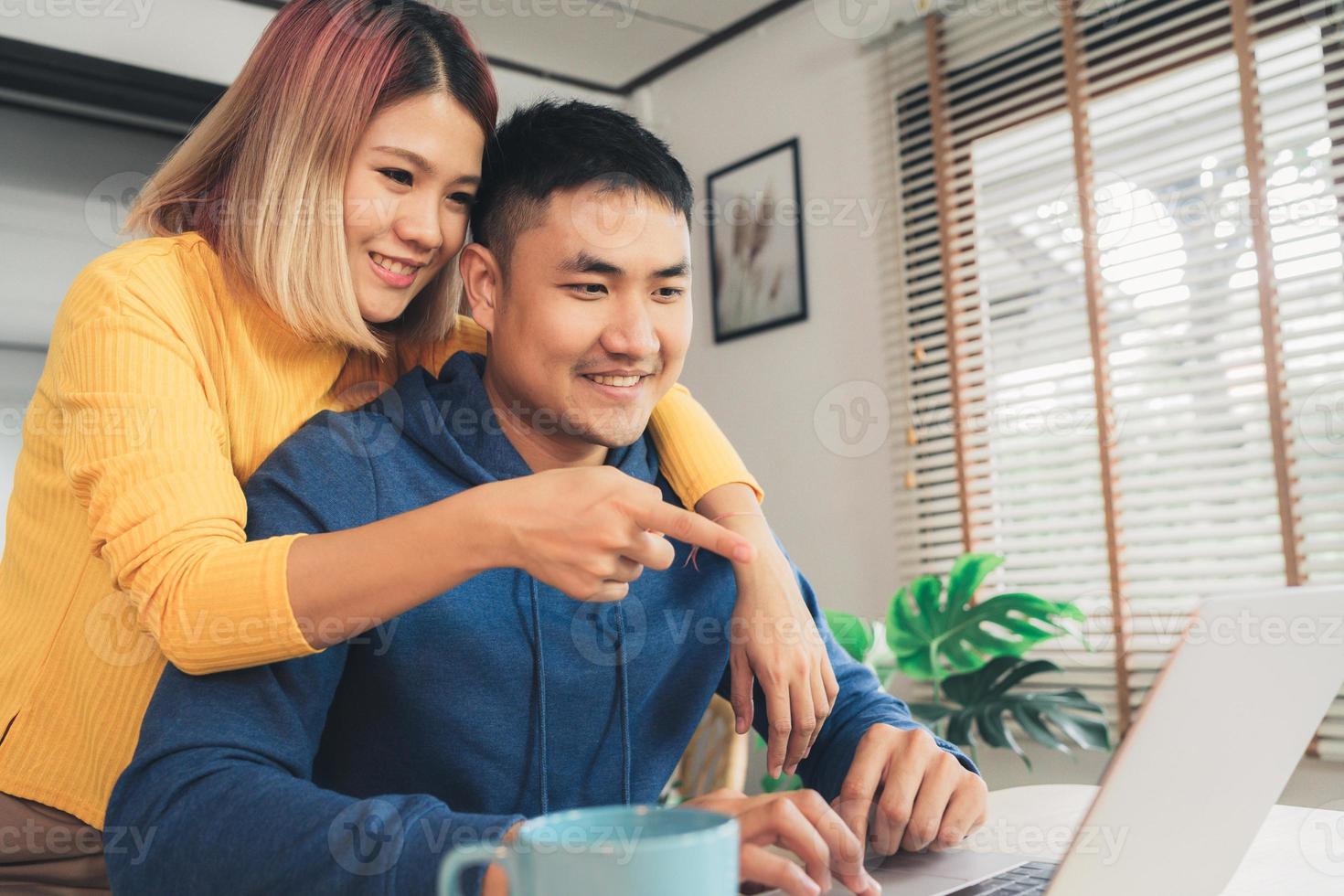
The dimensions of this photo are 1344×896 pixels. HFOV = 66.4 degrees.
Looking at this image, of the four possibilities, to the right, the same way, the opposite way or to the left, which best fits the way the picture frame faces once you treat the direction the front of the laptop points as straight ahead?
to the left

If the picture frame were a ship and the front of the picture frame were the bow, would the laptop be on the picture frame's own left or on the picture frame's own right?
on the picture frame's own left

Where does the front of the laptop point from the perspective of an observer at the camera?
facing away from the viewer and to the left of the viewer

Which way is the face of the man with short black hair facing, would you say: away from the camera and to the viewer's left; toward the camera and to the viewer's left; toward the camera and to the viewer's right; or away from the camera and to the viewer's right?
toward the camera and to the viewer's right

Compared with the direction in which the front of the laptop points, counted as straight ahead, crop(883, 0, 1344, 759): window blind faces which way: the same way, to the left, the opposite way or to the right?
to the left

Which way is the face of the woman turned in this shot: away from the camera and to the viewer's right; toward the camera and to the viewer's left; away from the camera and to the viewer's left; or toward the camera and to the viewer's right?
toward the camera and to the viewer's right

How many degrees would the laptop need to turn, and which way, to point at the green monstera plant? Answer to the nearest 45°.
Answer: approximately 45° to its right

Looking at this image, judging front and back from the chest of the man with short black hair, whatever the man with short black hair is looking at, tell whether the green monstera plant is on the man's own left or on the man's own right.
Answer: on the man's own left

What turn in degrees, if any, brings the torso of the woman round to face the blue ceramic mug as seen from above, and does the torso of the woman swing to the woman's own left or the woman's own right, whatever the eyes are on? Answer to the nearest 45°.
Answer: approximately 45° to the woman's own right

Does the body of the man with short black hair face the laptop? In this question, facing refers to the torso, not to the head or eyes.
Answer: yes
